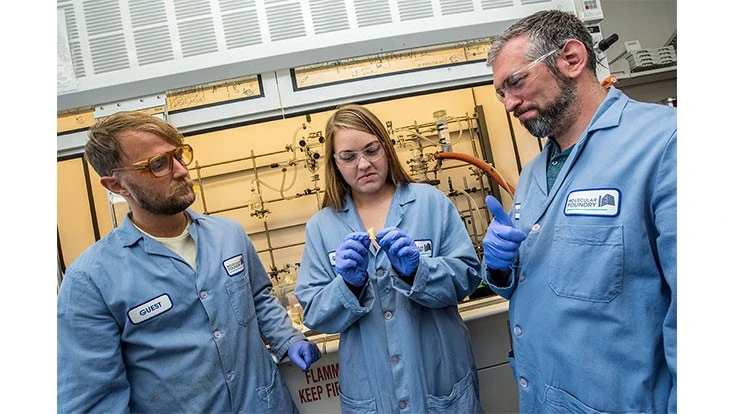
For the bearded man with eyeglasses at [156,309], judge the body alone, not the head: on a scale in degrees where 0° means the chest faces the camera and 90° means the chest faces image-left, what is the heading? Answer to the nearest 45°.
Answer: approximately 315°

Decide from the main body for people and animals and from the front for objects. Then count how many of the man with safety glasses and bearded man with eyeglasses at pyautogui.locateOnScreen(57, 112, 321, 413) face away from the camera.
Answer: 0

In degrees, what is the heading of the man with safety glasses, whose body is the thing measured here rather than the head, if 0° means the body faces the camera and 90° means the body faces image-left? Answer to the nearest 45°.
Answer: approximately 45°

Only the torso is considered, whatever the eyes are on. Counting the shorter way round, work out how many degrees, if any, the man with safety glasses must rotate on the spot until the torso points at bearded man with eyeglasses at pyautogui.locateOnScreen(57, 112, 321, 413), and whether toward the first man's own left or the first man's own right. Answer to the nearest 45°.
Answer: approximately 45° to the first man's own right

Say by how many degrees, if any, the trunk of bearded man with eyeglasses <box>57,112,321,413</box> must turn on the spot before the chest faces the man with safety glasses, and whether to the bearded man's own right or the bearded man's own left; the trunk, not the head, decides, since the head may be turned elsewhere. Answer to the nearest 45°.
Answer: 0° — they already face them
